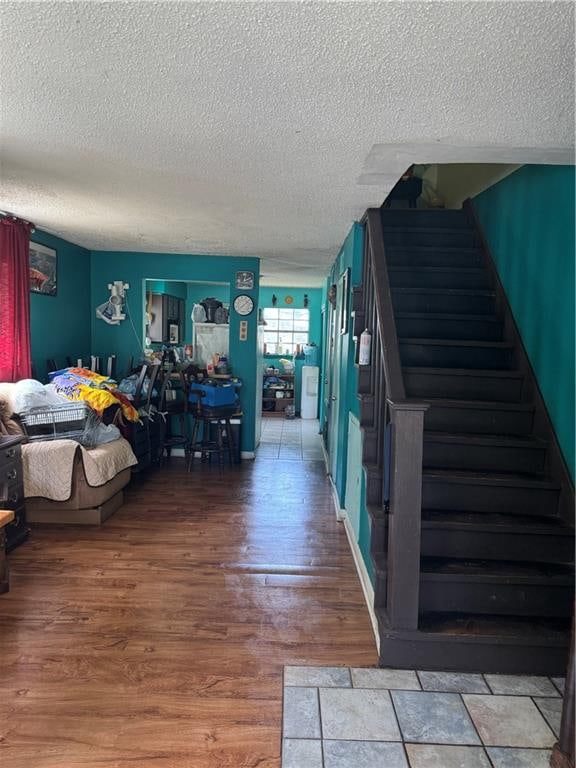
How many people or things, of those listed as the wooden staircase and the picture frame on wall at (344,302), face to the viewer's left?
1

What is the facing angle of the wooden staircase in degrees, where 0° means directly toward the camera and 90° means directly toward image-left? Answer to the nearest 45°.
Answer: approximately 0°

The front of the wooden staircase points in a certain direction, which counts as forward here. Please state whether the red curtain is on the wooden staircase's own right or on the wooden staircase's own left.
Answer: on the wooden staircase's own right

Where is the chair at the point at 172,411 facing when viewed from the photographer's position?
facing away from the viewer and to the left of the viewer

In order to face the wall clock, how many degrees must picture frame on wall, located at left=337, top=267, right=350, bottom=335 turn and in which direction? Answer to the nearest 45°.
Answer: approximately 45° to its right

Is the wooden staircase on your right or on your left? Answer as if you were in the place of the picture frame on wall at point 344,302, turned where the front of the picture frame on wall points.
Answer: on your left

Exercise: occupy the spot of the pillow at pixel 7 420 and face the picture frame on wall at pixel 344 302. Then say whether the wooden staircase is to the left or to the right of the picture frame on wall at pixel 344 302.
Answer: right

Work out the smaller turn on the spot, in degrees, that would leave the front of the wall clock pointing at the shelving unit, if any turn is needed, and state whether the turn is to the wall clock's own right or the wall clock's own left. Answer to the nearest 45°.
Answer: approximately 180°

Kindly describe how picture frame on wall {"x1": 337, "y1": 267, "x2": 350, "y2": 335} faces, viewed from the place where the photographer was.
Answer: facing to the left of the viewer

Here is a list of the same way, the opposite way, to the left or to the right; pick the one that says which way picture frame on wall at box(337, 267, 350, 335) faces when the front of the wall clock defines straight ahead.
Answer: to the right

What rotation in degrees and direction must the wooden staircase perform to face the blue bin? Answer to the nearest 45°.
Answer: approximately 135° to its right
